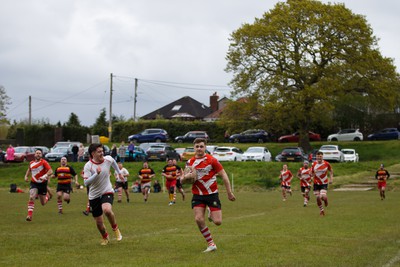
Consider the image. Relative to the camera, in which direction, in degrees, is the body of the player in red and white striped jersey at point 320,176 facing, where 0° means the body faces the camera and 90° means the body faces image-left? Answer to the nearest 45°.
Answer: approximately 0°

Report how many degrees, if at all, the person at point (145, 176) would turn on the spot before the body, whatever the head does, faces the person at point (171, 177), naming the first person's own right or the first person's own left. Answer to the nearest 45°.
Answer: approximately 45° to the first person's own left

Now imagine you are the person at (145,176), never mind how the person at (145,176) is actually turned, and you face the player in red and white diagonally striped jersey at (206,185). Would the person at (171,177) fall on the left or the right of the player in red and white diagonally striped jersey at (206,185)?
left

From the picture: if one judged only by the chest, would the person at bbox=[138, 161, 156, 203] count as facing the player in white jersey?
yes

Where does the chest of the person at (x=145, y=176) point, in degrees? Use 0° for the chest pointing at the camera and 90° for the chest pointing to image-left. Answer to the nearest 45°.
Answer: approximately 0°

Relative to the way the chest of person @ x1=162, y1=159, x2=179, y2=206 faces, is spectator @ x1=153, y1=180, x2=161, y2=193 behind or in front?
behind

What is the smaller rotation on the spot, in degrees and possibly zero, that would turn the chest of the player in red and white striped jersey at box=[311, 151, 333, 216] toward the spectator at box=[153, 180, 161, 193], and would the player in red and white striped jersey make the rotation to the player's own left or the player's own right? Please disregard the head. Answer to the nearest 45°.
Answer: approximately 135° to the player's own right
